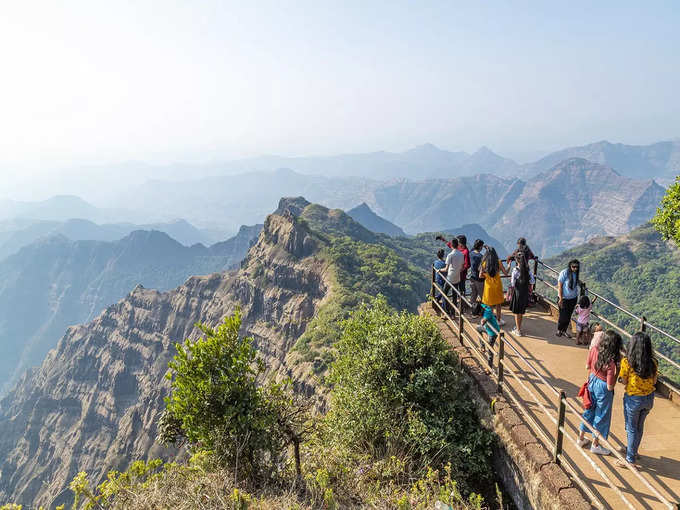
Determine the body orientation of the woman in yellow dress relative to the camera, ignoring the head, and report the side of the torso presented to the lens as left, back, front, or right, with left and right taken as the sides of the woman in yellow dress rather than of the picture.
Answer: back

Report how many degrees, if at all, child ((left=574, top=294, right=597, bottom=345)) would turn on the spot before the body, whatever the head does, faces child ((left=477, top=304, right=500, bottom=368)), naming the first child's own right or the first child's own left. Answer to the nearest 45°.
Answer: approximately 135° to the first child's own left

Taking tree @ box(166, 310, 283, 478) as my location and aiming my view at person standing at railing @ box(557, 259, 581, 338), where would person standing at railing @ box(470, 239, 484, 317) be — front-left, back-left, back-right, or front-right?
front-left

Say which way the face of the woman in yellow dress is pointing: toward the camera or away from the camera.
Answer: away from the camera

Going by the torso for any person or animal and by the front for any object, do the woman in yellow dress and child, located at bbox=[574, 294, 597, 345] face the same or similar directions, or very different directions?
same or similar directions

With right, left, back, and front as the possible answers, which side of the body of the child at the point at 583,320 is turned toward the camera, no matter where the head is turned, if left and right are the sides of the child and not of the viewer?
back

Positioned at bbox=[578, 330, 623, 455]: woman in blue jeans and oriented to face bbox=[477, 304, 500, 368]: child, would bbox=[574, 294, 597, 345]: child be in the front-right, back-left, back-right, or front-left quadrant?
front-right

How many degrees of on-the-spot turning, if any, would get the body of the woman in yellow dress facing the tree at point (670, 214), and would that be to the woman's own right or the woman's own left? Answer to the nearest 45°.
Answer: approximately 45° to the woman's own right

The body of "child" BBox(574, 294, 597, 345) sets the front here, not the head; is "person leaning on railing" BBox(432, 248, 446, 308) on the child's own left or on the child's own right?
on the child's own left

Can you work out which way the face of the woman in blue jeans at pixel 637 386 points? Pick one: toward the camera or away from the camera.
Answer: away from the camera
